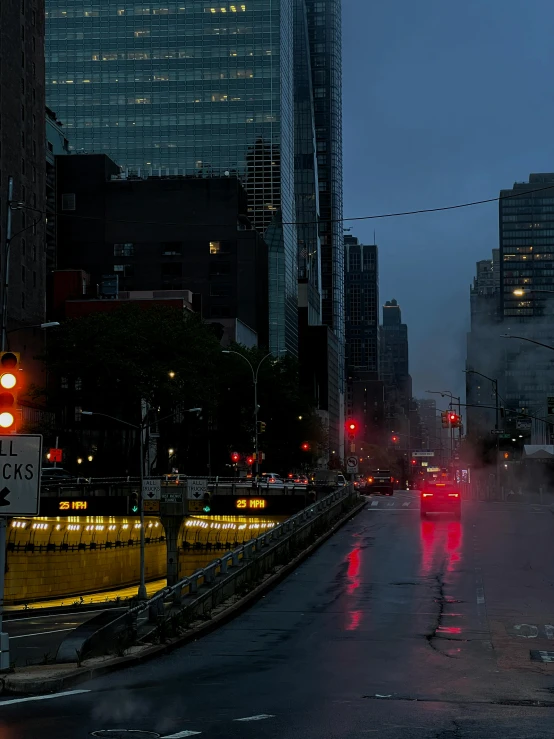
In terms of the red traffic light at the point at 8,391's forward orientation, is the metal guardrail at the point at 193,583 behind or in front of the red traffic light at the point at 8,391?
behind

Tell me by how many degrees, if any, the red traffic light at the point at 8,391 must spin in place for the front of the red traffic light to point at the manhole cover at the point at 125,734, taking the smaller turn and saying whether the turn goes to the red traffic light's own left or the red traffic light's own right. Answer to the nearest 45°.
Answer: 0° — it already faces it

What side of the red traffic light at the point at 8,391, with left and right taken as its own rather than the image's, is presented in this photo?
front

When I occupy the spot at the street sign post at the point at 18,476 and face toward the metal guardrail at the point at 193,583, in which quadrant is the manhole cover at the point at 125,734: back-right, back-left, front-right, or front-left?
back-right

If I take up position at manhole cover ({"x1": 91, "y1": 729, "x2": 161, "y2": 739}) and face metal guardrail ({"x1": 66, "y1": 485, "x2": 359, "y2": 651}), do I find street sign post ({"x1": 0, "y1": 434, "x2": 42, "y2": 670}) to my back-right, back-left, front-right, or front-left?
front-left

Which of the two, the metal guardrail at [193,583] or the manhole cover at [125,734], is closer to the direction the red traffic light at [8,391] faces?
the manhole cover
